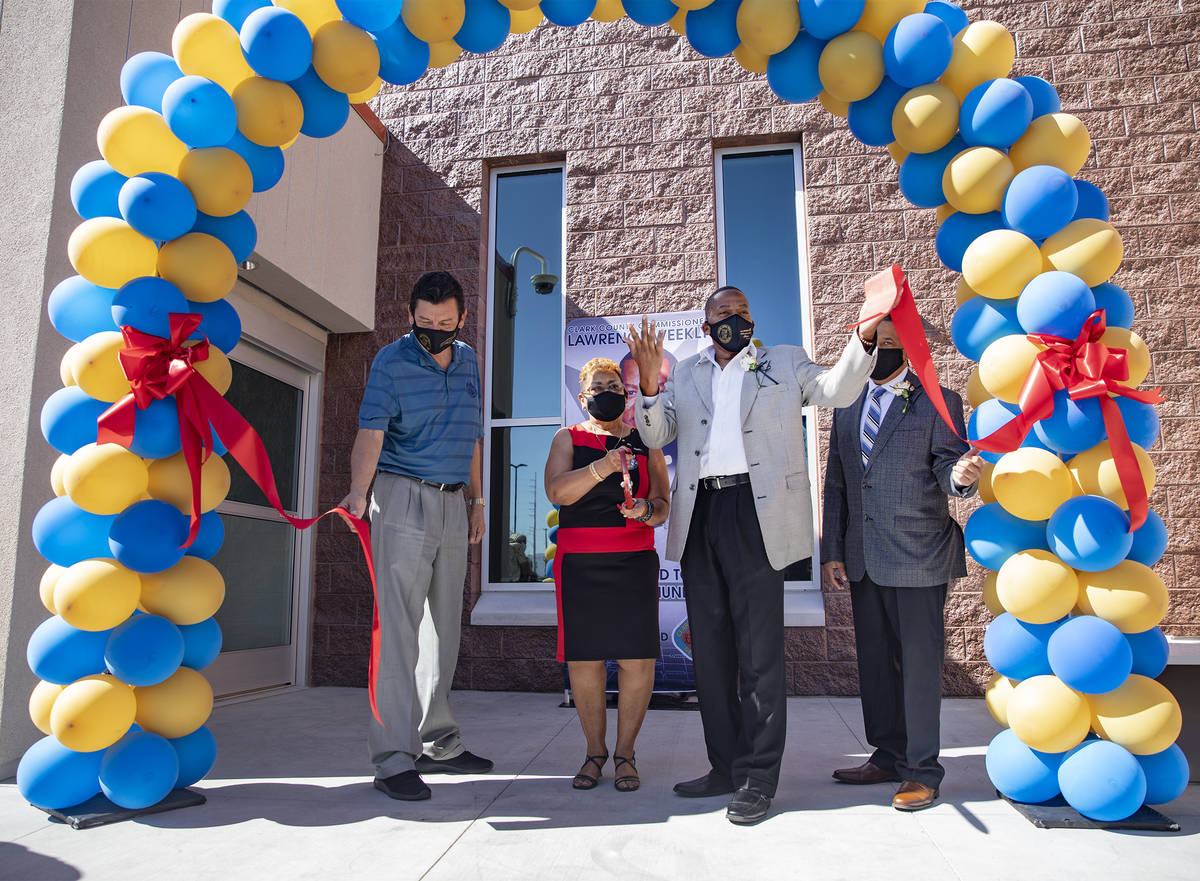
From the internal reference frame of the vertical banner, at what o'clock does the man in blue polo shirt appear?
The man in blue polo shirt is roughly at 1 o'clock from the vertical banner.

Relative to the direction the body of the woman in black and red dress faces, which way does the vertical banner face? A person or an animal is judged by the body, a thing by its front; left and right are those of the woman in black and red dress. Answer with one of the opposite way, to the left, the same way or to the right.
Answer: the same way

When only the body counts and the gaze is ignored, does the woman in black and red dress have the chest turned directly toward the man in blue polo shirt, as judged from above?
no

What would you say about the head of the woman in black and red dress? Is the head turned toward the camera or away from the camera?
toward the camera

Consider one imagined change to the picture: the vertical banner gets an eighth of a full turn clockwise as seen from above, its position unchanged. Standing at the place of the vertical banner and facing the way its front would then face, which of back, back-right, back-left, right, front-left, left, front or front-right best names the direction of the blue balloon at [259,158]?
front

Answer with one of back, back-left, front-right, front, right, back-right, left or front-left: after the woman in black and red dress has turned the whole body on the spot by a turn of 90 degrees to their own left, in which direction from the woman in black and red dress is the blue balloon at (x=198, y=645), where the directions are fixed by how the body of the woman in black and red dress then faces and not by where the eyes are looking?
back

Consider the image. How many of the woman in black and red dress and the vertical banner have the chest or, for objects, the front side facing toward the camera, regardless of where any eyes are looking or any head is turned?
2

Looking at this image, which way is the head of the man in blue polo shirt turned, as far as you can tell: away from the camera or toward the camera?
toward the camera

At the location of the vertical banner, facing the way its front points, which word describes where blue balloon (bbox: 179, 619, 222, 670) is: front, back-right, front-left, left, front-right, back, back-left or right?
front-right

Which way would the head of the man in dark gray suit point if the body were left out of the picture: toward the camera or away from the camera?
toward the camera

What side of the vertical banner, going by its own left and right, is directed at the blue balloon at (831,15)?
front

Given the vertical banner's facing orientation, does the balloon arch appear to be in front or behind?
in front

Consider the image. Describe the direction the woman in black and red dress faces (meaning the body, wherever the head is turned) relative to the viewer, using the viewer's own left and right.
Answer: facing the viewer

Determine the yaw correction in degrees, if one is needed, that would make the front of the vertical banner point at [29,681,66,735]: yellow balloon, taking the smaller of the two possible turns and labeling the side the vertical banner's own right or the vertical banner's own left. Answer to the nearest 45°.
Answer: approximately 45° to the vertical banner's own right

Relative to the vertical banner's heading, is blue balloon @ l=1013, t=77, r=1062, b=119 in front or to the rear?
in front

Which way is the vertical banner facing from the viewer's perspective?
toward the camera
